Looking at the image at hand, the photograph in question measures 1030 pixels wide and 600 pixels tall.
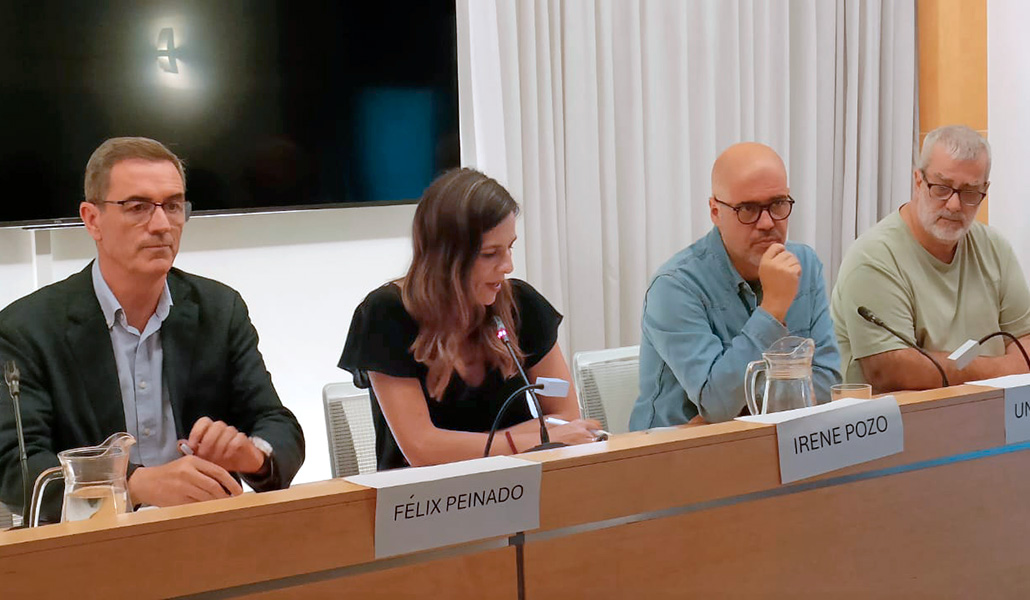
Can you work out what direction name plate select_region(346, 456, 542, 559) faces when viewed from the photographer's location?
facing the viewer and to the right of the viewer

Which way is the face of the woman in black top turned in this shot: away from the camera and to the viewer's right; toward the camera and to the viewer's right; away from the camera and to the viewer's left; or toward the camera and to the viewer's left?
toward the camera and to the viewer's right

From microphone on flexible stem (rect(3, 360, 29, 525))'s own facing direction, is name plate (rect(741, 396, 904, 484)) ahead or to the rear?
to the rear

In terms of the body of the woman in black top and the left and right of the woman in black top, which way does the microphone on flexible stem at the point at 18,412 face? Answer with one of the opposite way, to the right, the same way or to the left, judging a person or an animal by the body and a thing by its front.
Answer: the opposite way

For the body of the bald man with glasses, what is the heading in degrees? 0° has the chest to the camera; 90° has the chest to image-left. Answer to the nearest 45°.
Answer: approximately 315°

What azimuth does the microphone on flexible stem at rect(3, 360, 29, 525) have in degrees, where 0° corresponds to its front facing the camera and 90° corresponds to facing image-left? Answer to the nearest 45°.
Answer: approximately 135°
